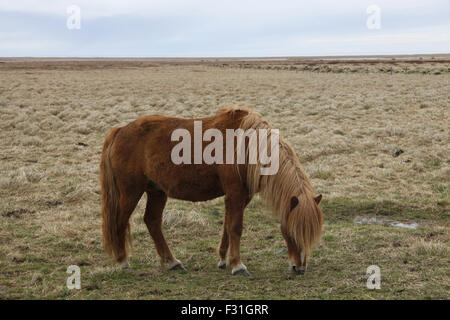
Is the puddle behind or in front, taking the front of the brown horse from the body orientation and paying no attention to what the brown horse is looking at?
in front

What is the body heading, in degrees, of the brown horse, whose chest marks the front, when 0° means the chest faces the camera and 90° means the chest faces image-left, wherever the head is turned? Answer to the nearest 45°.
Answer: approximately 270°
